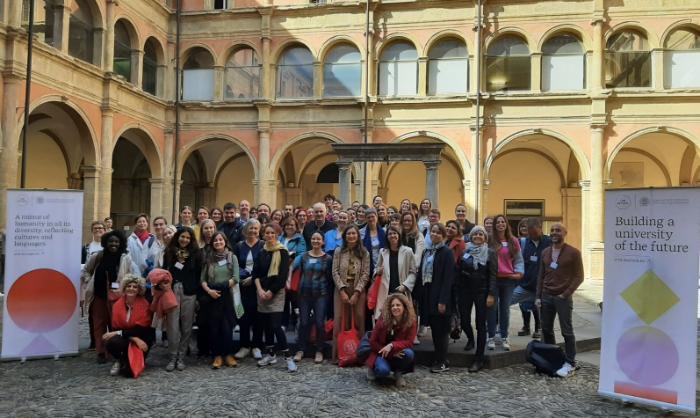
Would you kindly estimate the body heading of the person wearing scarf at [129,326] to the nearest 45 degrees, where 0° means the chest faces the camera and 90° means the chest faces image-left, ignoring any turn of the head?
approximately 0°

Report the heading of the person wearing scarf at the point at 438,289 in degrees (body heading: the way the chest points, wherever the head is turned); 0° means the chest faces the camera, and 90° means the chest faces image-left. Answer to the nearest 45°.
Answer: approximately 45°

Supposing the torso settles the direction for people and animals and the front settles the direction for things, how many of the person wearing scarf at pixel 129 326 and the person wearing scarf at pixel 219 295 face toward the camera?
2

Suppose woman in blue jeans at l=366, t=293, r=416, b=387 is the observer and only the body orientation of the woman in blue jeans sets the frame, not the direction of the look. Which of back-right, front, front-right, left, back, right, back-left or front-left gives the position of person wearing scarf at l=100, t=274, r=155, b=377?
right

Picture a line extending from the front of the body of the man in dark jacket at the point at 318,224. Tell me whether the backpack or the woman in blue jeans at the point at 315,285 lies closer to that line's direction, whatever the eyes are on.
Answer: the woman in blue jeans

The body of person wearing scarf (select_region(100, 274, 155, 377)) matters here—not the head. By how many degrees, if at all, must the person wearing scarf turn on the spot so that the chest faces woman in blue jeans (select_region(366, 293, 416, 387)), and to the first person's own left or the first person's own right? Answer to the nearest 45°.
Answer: approximately 45° to the first person's own left

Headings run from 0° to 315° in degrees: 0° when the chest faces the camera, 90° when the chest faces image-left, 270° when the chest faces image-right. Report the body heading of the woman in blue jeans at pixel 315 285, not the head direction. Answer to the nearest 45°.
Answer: approximately 0°

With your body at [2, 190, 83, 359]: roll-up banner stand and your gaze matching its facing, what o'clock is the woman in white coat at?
The woman in white coat is roughly at 10 o'clock from the roll-up banner stand.

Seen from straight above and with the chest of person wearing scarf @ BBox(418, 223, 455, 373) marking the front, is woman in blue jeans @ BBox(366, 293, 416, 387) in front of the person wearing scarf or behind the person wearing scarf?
in front

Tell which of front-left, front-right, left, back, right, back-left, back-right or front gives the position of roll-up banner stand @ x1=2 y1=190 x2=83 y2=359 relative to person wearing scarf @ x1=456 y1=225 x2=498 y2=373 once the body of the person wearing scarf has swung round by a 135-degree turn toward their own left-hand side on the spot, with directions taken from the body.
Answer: back-left
